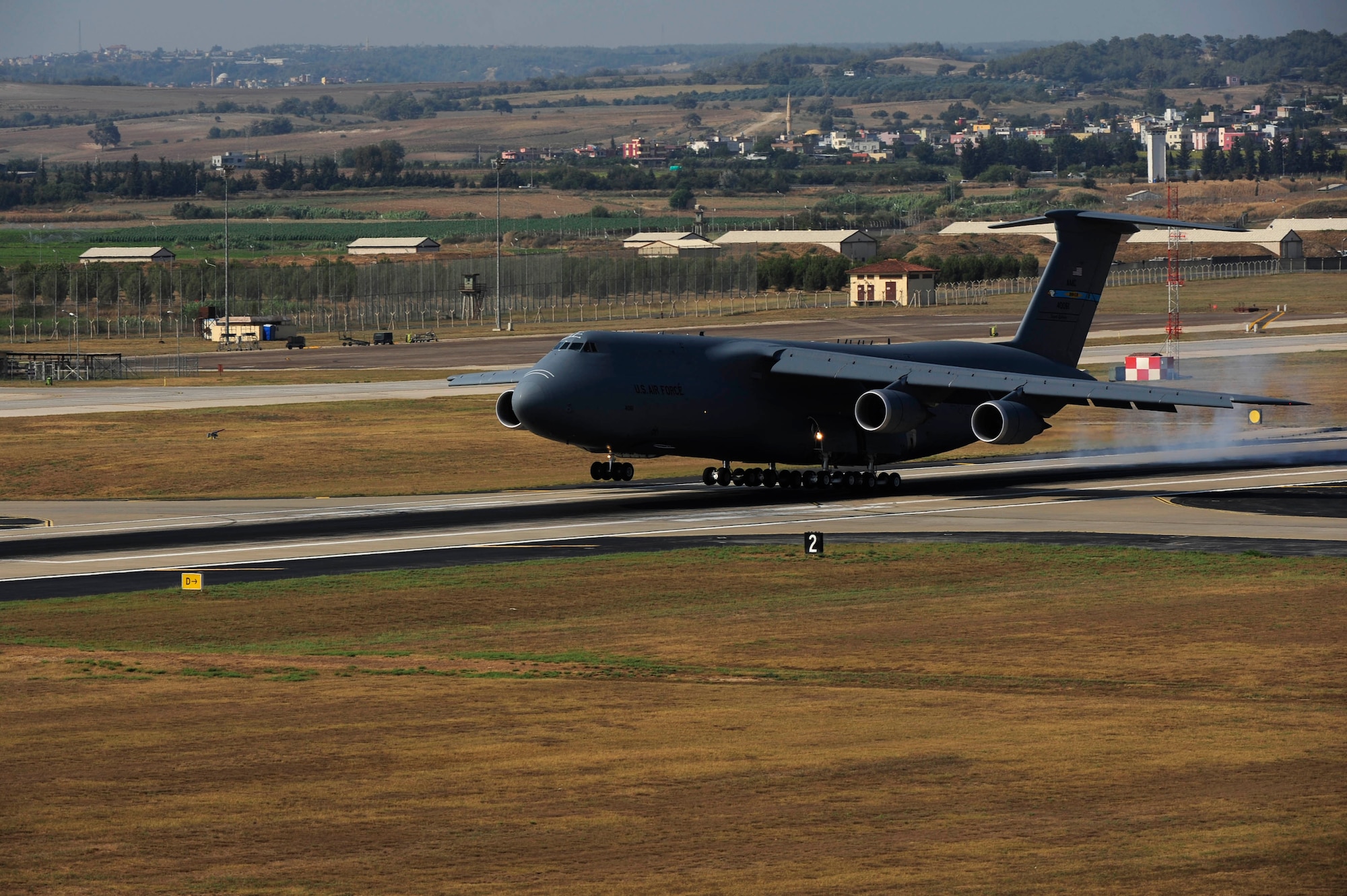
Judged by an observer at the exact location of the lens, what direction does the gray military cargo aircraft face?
facing the viewer and to the left of the viewer
